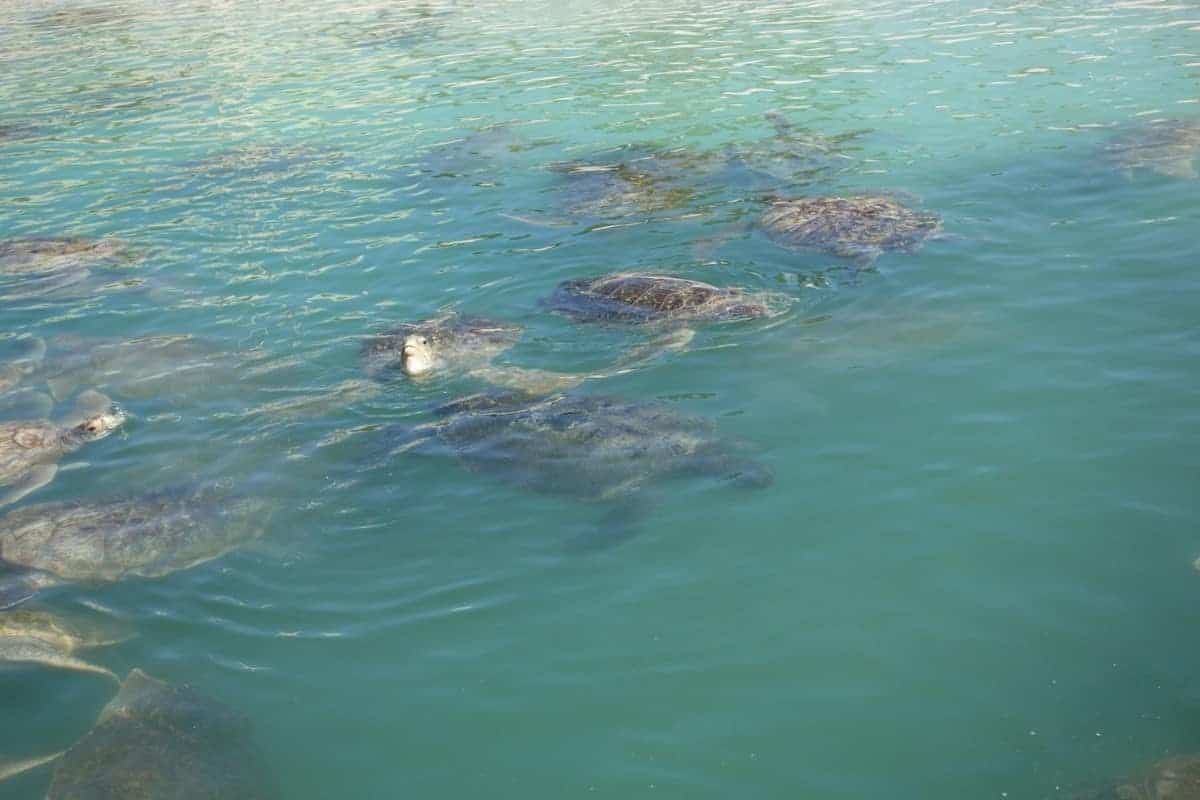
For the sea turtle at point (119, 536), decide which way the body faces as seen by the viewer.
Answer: to the viewer's left

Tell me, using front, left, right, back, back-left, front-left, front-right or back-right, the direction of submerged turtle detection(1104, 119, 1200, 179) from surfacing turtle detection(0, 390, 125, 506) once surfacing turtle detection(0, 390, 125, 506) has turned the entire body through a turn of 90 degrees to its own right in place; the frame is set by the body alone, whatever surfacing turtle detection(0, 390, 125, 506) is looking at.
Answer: left

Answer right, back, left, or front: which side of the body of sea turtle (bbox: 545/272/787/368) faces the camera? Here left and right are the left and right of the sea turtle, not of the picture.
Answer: right

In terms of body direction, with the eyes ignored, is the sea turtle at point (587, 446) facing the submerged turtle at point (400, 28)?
no

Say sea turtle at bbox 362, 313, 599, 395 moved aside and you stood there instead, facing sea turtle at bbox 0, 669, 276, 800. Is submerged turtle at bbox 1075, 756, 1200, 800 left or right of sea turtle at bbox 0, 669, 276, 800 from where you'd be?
left
